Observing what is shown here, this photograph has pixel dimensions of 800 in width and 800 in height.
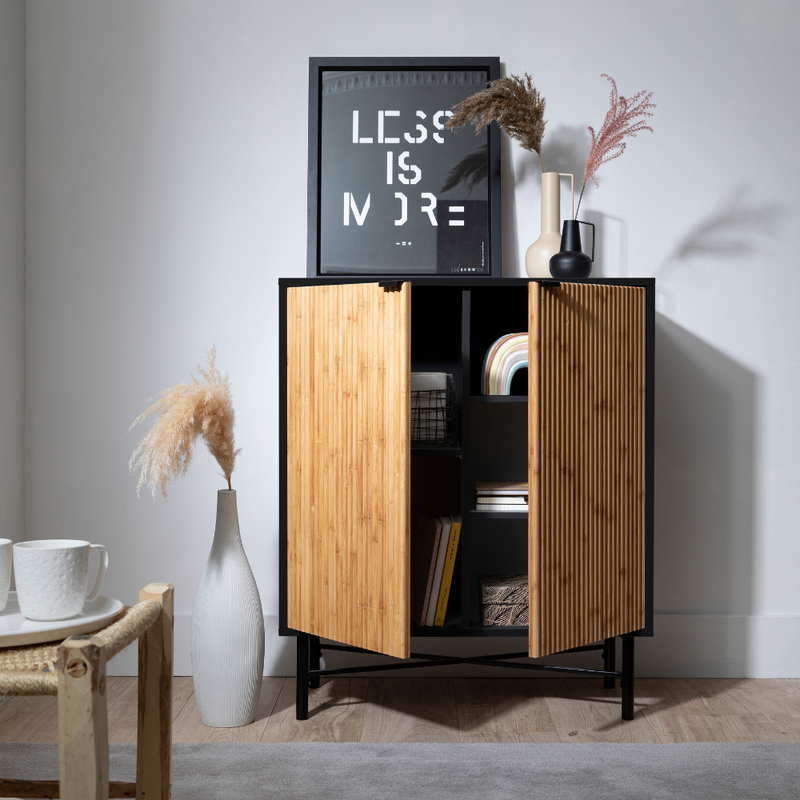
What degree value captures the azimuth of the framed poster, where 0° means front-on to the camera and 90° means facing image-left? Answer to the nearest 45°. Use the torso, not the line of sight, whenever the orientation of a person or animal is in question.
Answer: approximately 0°

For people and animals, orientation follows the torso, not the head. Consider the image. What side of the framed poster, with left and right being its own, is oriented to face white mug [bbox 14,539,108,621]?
front

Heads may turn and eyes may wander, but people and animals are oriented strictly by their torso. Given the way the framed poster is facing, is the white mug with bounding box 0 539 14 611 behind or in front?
in front

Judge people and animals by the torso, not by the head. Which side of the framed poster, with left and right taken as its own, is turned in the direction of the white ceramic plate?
front

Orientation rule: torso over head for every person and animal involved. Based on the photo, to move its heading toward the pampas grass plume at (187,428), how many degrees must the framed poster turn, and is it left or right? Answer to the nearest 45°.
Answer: approximately 45° to its right

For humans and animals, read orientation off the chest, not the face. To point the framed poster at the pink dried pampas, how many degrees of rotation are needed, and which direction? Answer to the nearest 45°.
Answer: approximately 90° to its left

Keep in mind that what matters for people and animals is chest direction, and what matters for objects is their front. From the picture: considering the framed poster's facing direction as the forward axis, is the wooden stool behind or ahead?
ahead
